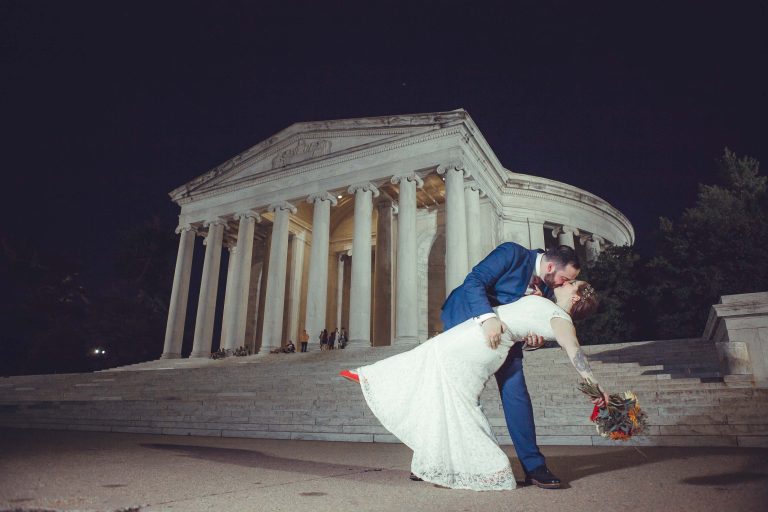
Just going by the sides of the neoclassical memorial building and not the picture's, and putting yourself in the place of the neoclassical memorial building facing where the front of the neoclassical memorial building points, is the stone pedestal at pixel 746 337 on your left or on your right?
on your left

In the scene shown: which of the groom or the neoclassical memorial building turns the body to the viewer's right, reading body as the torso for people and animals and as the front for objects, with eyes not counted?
the groom

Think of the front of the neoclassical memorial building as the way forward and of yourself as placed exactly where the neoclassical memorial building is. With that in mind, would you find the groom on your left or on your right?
on your left

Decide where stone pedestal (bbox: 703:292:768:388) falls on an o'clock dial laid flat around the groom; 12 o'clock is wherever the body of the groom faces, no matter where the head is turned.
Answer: The stone pedestal is roughly at 10 o'clock from the groom.

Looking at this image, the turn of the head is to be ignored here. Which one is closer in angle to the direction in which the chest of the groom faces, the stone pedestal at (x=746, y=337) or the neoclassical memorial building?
the stone pedestal

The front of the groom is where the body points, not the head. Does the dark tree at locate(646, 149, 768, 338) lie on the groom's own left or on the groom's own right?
on the groom's own left

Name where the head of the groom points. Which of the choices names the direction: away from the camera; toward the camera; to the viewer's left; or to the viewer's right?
to the viewer's right

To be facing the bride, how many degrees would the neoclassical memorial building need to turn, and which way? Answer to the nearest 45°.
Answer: approximately 45° to its left

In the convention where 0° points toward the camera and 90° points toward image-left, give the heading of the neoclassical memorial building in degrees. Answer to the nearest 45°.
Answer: approximately 45°

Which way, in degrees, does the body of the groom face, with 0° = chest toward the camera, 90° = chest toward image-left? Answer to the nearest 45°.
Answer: approximately 270°

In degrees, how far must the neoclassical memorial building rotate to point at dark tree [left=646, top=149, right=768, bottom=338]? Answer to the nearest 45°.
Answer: approximately 135° to its left

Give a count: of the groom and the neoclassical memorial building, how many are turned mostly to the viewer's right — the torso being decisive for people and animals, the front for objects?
1

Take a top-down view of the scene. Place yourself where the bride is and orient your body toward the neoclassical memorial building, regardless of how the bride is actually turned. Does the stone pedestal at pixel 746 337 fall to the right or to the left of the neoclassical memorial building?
right

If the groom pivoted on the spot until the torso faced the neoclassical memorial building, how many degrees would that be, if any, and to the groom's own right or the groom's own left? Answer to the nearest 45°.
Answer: approximately 90° to the groom's own left
